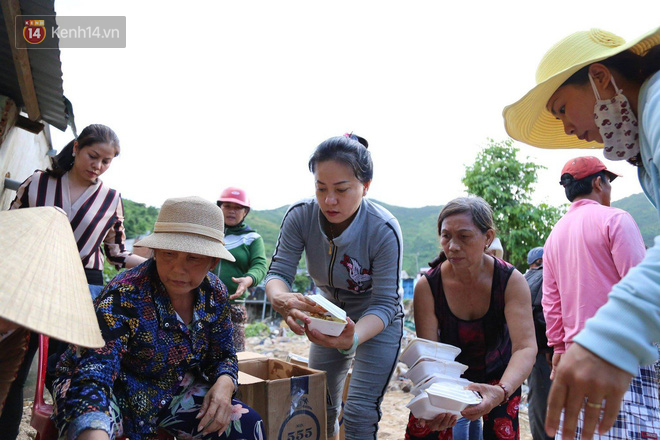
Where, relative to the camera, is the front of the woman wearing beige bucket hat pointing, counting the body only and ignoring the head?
toward the camera

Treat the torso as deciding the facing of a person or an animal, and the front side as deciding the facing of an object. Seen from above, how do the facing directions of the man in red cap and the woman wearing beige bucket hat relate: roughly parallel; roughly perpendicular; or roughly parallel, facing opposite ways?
roughly perpendicular

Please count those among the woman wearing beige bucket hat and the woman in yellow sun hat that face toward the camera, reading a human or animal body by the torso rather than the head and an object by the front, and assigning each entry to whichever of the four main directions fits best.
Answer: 1

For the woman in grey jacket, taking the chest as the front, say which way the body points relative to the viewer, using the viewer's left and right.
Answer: facing the viewer and to the left of the viewer

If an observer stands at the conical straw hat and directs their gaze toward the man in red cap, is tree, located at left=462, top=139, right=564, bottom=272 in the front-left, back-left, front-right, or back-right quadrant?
front-left

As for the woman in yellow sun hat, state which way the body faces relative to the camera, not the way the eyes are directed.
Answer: to the viewer's left

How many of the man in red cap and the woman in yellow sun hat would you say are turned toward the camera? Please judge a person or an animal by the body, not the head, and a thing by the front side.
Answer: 0

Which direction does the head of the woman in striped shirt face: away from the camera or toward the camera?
toward the camera

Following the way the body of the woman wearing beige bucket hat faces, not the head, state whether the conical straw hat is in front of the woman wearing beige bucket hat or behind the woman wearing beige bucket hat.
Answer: in front

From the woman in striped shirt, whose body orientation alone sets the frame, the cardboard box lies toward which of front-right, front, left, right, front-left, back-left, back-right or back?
front

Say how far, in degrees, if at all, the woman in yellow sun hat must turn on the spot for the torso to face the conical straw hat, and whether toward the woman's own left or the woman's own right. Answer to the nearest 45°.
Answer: approximately 45° to the woman's own left
